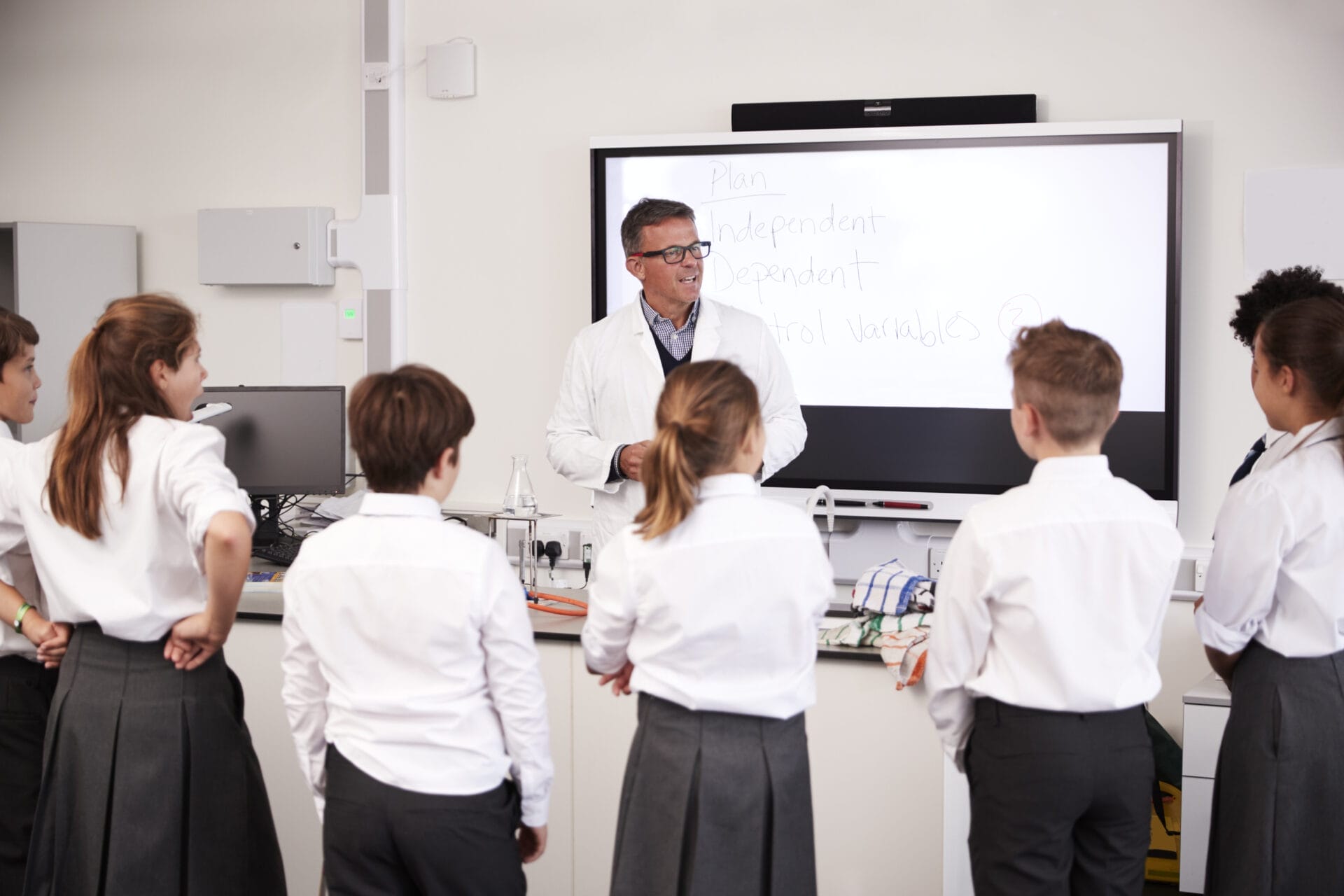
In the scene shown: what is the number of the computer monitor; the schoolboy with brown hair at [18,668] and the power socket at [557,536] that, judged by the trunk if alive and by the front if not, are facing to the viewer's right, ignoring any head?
1

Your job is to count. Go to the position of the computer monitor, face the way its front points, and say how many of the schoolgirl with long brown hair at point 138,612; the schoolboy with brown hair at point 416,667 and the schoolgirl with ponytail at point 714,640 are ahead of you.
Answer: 3

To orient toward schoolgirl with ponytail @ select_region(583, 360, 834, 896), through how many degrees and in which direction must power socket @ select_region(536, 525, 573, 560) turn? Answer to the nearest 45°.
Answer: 0° — it already faces them

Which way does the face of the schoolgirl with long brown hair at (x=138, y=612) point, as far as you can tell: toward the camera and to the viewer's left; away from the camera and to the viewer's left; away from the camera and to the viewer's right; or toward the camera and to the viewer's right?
away from the camera and to the viewer's right

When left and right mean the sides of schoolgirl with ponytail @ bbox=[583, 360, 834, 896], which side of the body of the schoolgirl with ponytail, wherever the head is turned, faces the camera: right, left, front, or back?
back

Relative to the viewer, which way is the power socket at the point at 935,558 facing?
toward the camera

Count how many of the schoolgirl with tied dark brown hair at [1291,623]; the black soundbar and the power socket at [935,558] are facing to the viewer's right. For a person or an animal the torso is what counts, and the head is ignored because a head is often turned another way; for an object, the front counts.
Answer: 0

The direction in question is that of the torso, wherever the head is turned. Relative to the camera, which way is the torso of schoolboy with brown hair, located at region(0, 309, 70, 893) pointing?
to the viewer's right

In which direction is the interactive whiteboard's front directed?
toward the camera

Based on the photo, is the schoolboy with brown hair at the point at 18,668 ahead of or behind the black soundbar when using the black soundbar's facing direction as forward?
ahead

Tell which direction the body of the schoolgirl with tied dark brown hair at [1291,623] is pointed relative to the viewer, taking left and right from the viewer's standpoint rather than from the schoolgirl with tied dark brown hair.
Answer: facing away from the viewer and to the left of the viewer

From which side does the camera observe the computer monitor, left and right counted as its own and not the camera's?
front

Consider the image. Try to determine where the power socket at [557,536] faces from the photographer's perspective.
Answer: facing the viewer

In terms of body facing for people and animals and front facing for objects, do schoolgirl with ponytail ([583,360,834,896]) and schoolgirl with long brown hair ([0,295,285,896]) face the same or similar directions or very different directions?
same or similar directions

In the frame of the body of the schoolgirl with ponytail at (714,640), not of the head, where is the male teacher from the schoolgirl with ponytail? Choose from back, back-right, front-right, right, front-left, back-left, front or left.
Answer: front

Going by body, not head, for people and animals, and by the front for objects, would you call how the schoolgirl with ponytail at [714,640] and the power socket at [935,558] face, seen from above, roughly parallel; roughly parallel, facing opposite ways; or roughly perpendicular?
roughly parallel, facing opposite ways

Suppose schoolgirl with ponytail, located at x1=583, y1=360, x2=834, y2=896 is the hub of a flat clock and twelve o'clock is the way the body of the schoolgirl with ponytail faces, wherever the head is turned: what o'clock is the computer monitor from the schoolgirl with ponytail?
The computer monitor is roughly at 11 o'clock from the schoolgirl with ponytail.

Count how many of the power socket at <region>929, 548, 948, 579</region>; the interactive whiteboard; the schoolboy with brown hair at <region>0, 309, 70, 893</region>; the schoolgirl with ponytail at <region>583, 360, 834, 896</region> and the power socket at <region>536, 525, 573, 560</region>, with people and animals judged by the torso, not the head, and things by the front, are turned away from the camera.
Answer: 1
